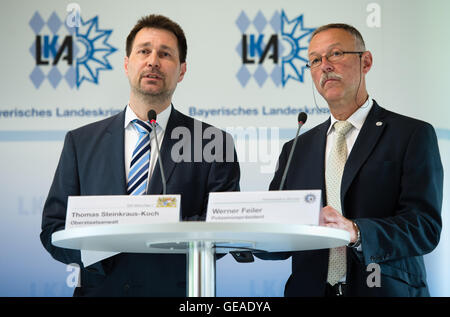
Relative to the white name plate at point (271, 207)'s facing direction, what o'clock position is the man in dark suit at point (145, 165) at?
The man in dark suit is roughly at 5 o'clock from the white name plate.

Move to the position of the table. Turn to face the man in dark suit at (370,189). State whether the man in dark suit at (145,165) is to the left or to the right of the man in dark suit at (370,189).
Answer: left

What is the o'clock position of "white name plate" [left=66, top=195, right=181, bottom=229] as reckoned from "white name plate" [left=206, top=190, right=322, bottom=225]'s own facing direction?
"white name plate" [left=66, top=195, right=181, bottom=229] is roughly at 3 o'clock from "white name plate" [left=206, top=190, right=322, bottom=225].

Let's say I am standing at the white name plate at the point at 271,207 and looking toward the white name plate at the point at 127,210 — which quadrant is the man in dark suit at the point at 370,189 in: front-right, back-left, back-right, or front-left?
back-right

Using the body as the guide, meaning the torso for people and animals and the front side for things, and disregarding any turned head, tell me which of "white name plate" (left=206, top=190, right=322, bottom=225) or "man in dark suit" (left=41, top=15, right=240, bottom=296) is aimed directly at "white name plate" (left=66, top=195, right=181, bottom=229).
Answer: the man in dark suit

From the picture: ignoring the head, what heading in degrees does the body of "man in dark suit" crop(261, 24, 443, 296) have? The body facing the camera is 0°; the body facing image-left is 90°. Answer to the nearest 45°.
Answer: approximately 45°

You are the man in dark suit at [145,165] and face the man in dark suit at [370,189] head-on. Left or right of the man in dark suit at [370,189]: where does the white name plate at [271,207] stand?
right

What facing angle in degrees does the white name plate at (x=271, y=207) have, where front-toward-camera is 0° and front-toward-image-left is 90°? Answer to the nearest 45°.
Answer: approximately 0°

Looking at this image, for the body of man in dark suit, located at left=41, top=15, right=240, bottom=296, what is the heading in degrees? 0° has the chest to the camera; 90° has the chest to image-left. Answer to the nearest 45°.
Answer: approximately 0°

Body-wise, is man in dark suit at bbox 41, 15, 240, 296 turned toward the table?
yes
